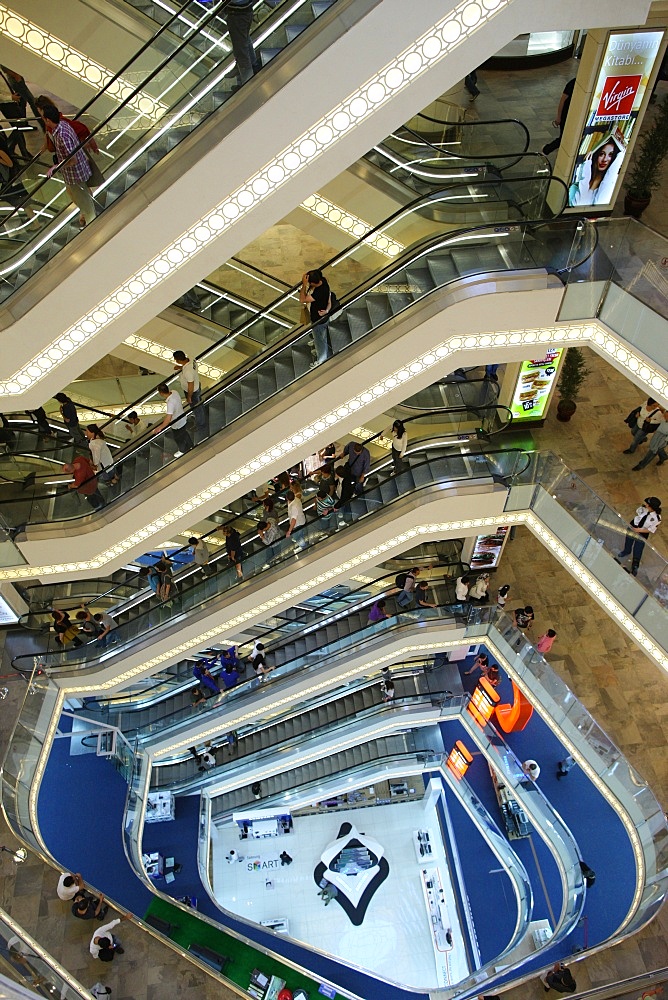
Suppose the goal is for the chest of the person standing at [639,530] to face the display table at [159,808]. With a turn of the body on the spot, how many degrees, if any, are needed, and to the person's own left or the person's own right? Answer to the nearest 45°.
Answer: approximately 45° to the person's own right

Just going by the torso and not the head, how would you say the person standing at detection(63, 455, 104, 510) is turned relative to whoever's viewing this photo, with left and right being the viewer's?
facing to the left of the viewer

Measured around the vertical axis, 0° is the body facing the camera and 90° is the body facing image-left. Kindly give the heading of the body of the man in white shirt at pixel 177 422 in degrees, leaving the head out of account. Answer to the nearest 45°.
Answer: approximately 90°

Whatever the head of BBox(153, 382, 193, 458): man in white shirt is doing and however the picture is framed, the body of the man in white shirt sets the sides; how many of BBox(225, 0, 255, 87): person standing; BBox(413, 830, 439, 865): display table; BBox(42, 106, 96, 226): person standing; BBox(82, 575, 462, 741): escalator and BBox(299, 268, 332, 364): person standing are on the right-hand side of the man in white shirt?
2

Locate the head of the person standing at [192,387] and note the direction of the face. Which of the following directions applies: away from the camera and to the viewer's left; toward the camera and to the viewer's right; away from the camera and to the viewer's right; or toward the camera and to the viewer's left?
toward the camera and to the viewer's left
